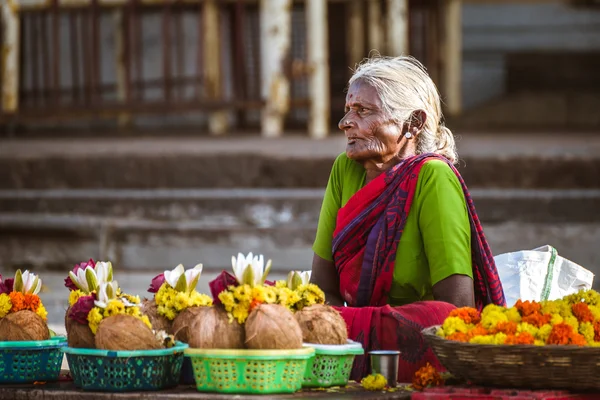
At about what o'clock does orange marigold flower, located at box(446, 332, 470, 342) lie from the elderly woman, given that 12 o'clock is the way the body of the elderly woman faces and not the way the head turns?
The orange marigold flower is roughly at 10 o'clock from the elderly woman.

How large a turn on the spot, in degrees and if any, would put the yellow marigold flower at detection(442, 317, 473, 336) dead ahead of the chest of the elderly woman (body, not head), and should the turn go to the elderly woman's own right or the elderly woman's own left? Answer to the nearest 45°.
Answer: approximately 45° to the elderly woman's own left

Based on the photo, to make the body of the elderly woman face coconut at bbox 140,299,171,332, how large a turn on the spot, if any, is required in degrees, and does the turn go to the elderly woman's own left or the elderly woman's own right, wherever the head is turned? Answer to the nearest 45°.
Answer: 0° — they already face it

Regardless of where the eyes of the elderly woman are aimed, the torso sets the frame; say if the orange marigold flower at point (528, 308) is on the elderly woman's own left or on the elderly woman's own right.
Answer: on the elderly woman's own left

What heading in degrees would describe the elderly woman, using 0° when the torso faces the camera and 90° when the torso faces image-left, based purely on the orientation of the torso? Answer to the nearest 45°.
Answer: approximately 45°

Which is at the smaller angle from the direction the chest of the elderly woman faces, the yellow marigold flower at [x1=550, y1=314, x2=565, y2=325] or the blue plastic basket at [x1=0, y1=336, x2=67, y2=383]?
the blue plastic basket

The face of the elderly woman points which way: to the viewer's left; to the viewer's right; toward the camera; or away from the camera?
to the viewer's left

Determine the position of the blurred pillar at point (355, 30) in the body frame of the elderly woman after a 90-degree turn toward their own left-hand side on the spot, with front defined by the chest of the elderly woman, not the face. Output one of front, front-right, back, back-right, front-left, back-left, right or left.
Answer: back-left

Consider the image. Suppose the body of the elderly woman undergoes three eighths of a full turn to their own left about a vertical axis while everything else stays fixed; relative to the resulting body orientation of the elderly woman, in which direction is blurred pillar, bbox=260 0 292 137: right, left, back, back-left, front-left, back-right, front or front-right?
left
